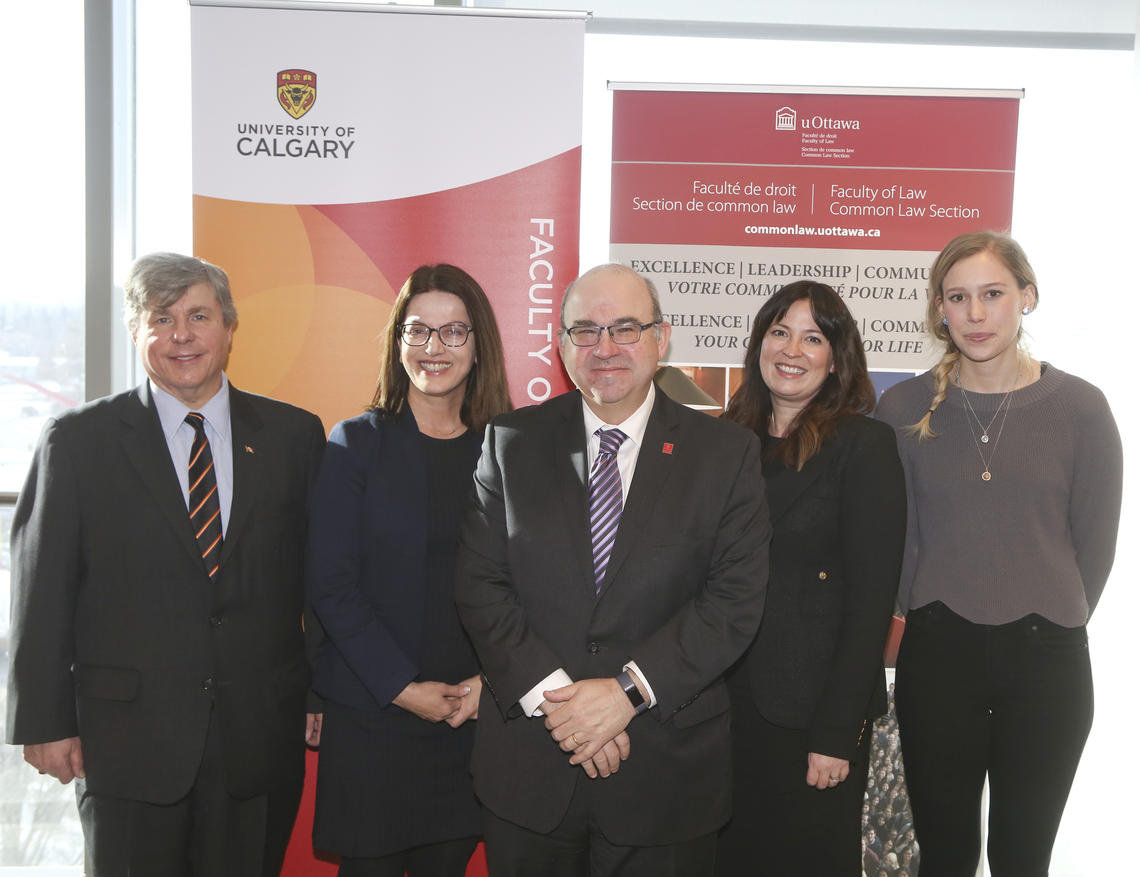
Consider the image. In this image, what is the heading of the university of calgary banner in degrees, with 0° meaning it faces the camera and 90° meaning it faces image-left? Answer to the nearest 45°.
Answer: approximately 0°

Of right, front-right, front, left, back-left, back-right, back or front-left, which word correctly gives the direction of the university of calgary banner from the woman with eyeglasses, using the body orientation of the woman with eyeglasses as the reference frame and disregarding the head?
back-left

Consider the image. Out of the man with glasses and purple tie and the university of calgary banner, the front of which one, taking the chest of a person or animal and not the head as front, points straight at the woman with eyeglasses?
the university of calgary banner

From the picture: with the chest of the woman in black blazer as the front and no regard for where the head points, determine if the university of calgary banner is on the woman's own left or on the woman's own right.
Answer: on the woman's own right
